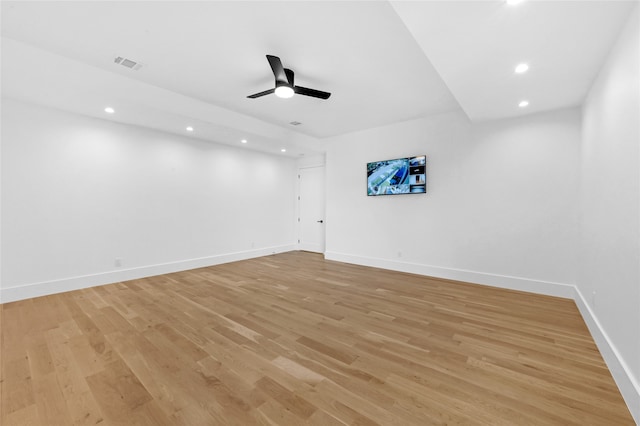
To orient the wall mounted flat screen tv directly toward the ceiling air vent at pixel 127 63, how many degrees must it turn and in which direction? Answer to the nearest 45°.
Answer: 0° — it already faces it

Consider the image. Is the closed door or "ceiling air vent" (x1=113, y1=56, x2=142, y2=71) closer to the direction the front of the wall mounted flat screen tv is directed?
the ceiling air vent

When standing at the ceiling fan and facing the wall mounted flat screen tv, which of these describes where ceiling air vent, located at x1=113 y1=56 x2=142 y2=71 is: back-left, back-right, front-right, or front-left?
back-left

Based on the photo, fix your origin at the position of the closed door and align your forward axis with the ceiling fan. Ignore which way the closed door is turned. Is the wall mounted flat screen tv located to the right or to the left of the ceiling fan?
left

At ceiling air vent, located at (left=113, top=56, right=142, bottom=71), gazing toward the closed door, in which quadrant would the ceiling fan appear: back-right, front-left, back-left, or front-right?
front-right

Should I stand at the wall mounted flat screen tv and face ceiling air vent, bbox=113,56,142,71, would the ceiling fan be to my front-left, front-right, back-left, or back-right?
front-left

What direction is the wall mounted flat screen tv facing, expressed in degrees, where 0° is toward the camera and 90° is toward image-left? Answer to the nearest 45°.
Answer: approximately 45°

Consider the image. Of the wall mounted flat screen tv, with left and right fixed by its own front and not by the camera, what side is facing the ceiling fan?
front

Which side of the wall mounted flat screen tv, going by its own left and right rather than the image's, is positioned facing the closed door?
right

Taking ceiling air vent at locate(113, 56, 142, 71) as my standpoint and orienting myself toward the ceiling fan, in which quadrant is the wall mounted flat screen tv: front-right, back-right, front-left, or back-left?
front-left
